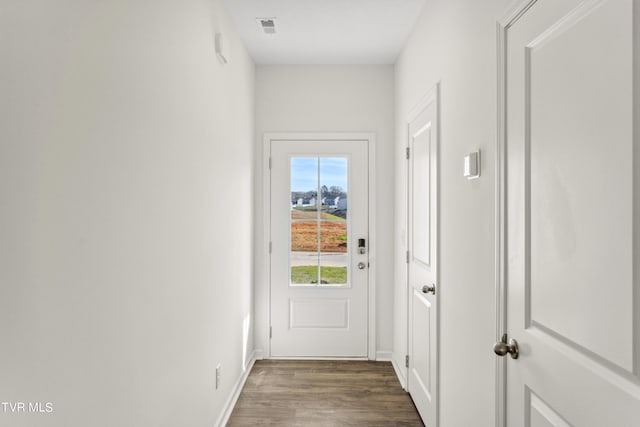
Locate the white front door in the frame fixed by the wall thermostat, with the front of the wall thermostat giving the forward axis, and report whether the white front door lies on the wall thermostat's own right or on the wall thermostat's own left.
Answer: on the wall thermostat's own right

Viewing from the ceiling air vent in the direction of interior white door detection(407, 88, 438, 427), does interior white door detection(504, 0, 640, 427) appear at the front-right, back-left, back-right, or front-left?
front-right

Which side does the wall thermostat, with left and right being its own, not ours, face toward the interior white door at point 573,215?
left

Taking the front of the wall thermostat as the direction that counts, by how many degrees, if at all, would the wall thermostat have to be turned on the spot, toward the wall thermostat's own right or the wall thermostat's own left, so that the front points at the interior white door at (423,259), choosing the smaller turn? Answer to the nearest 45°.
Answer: approximately 135° to the wall thermostat's own right

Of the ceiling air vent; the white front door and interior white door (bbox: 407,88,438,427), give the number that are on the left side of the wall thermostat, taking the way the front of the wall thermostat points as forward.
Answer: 0

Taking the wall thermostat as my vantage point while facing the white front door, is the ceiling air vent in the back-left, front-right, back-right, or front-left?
front-left

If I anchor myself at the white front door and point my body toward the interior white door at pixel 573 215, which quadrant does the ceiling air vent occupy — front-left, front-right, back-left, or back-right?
front-right
